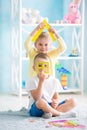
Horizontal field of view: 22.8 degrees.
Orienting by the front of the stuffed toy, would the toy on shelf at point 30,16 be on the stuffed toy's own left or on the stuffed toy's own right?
on the stuffed toy's own right

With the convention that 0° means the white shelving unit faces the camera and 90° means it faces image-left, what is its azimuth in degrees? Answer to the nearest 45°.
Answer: approximately 0°

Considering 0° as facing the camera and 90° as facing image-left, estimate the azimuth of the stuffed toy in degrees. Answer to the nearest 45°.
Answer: approximately 0°
